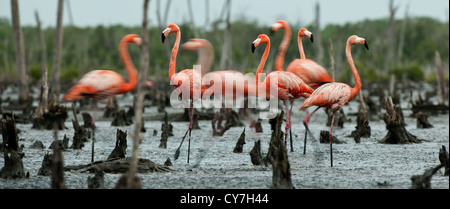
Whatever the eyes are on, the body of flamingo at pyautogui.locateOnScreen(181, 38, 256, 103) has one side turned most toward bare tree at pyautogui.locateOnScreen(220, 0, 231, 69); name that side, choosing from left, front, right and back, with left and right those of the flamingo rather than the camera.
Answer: right

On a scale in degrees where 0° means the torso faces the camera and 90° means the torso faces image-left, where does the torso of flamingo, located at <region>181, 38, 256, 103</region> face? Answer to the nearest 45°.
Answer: approximately 90°

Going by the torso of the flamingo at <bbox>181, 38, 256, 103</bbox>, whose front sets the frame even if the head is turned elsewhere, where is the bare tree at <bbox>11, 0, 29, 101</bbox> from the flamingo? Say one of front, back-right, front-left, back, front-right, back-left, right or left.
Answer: front-right

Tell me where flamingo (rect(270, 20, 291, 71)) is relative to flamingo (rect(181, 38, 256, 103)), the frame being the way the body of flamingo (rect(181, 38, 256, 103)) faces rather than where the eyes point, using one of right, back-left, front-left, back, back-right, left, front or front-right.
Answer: back-right
